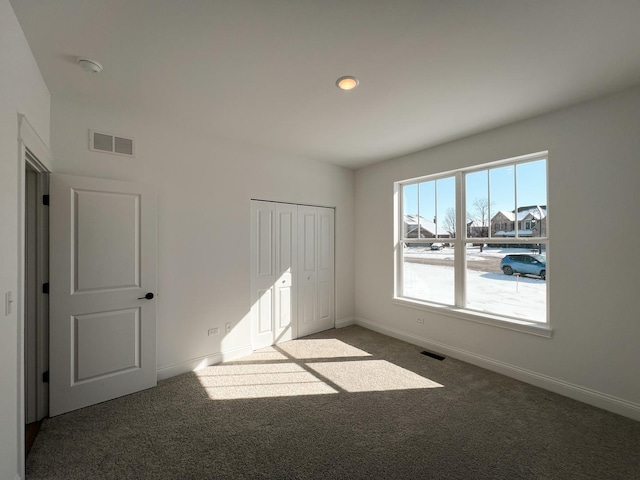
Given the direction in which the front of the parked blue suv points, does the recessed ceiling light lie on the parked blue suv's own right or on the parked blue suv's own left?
on the parked blue suv's own right

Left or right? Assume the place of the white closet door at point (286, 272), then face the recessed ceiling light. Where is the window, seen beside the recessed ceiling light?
left

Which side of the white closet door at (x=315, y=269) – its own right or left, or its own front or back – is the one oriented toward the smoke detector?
right

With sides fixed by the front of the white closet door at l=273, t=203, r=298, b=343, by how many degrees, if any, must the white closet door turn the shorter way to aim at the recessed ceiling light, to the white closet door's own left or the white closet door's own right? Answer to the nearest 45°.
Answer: approximately 45° to the white closet door's own right

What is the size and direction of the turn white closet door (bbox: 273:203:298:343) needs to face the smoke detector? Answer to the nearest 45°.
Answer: approximately 90° to its right

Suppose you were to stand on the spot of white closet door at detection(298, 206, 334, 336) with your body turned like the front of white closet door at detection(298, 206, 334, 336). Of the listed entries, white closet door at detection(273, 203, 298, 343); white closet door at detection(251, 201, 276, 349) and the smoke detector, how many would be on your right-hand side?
3
